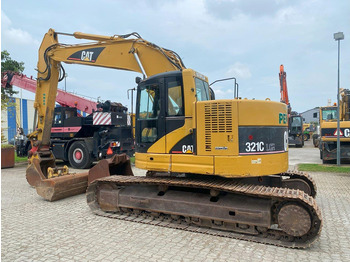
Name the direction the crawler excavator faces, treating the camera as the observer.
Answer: facing away from the viewer and to the left of the viewer
